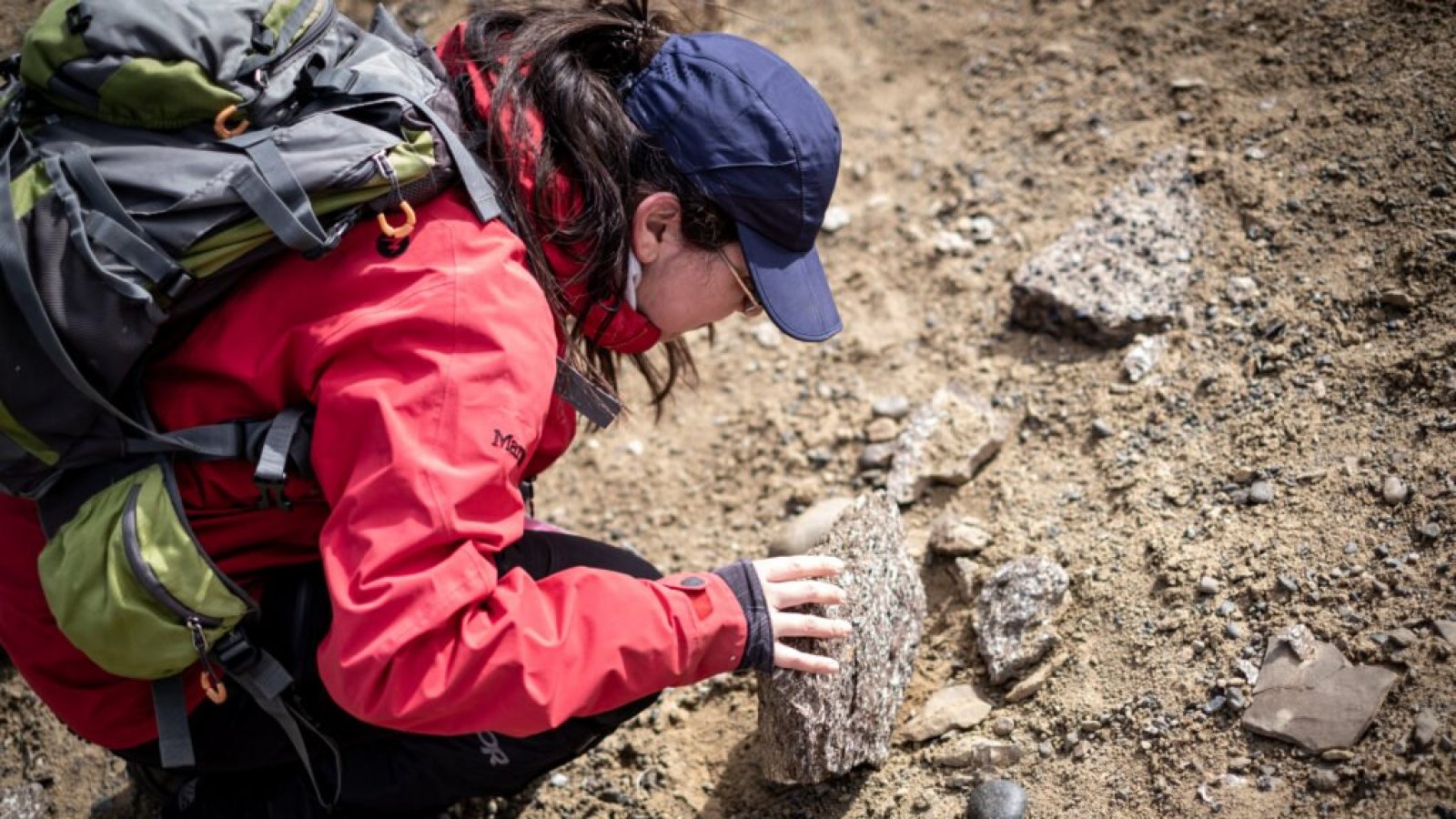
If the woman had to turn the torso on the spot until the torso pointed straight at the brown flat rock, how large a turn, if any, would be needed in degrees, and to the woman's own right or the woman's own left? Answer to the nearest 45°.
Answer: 0° — they already face it

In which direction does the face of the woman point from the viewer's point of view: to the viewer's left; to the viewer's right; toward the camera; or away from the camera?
to the viewer's right

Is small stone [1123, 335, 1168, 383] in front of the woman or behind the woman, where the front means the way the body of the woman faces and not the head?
in front

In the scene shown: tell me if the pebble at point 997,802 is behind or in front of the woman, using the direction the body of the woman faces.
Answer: in front

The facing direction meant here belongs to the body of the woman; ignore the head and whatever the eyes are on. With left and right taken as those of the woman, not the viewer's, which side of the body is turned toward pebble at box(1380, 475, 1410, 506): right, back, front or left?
front

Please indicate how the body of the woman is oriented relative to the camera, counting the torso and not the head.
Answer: to the viewer's right

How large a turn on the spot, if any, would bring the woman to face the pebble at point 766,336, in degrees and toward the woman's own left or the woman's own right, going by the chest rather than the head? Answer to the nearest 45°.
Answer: approximately 45° to the woman's own left

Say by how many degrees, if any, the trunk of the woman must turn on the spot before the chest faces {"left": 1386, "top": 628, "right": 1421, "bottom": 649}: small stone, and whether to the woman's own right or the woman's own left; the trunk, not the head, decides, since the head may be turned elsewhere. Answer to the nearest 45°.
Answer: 0° — they already face it
